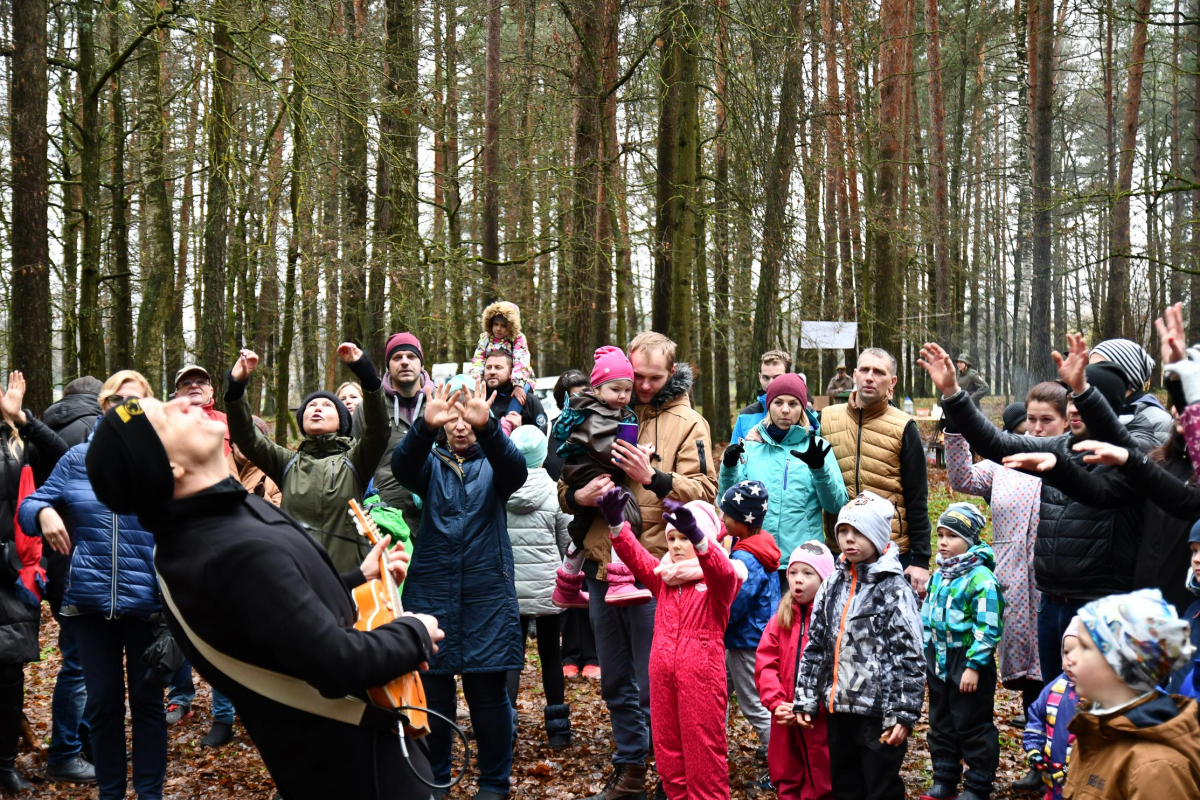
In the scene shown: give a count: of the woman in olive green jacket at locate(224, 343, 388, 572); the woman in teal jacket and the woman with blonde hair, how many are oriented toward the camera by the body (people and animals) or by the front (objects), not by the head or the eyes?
3

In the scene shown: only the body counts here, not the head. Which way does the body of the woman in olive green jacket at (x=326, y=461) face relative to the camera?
toward the camera

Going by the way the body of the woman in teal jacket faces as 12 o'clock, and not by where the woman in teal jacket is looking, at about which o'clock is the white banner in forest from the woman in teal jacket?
The white banner in forest is roughly at 6 o'clock from the woman in teal jacket.

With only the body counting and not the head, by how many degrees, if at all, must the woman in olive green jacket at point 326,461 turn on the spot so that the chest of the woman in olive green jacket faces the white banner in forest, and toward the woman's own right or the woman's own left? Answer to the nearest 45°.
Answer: approximately 135° to the woman's own left

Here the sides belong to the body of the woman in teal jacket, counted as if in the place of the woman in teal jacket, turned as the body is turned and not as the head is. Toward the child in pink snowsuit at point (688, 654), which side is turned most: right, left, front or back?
front

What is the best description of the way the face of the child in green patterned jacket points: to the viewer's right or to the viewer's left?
to the viewer's left

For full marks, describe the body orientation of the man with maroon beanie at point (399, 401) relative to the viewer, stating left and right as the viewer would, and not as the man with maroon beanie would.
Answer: facing the viewer

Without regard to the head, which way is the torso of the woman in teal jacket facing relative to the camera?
toward the camera

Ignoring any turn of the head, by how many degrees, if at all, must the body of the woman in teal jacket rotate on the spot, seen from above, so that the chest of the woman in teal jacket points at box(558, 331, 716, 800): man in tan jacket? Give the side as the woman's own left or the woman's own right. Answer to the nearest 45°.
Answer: approximately 45° to the woman's own right

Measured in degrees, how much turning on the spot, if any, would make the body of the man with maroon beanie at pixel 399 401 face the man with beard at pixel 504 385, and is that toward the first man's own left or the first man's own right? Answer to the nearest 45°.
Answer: approximately 135° to the first man's own left

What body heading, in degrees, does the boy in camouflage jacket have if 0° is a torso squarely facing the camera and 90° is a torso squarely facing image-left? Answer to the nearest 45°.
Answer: approximately 45°

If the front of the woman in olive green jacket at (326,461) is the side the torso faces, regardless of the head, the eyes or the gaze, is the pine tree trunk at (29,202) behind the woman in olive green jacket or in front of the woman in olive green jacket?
behind

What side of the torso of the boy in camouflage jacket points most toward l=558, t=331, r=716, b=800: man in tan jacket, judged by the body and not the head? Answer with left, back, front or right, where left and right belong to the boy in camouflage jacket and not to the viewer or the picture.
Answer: right

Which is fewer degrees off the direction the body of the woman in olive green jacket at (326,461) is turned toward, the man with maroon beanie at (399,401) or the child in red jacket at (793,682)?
the child in red jacket

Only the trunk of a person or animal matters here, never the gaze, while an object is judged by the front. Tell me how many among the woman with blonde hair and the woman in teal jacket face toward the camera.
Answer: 2
